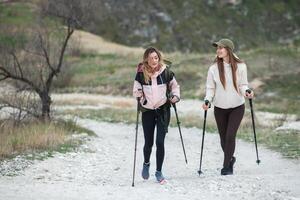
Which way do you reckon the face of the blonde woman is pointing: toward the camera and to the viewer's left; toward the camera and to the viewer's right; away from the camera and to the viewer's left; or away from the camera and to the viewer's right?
toward the camera and to the viewer's right

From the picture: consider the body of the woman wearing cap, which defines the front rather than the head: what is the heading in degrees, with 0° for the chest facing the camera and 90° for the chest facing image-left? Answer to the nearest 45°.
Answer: approximately 0°

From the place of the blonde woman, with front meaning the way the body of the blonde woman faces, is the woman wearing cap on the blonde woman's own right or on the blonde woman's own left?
on the blonde woman's own left

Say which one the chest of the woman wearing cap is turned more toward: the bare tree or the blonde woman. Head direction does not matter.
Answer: the blonde woman

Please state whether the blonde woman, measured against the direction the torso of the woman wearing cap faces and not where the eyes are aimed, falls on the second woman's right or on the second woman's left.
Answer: on the second woman's right

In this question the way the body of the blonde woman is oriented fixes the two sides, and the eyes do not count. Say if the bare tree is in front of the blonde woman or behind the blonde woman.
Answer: behind

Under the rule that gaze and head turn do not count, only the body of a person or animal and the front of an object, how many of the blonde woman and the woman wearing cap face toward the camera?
2
